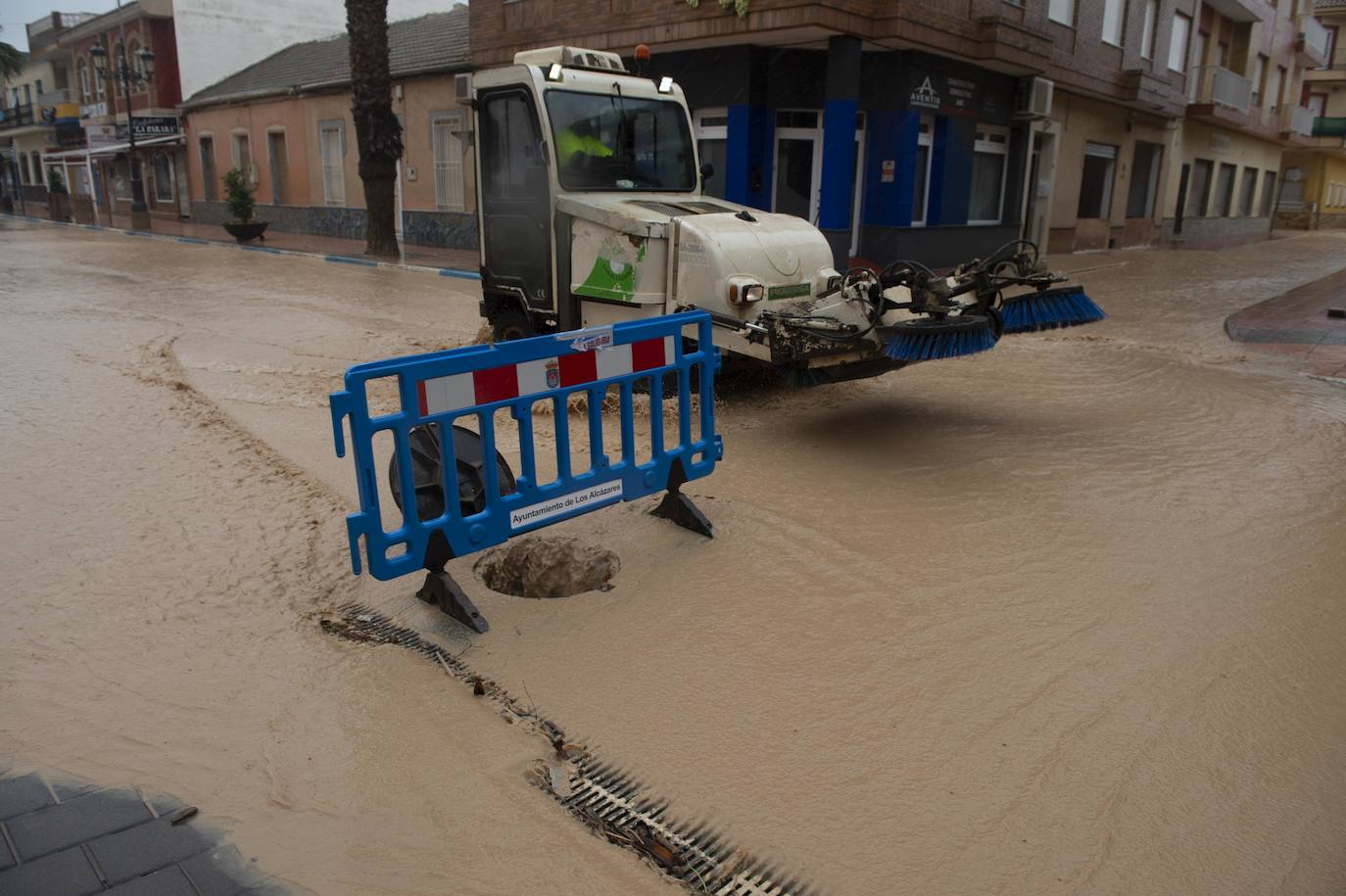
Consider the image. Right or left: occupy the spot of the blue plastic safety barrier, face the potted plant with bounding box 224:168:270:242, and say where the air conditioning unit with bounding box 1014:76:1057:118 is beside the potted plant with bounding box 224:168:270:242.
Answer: right

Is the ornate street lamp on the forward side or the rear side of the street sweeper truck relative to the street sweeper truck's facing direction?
on the rear side

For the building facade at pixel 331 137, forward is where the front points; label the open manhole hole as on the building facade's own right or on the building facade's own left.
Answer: on the building facade's own left

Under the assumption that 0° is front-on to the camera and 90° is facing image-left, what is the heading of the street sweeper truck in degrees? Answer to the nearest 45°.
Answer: approximately 315°

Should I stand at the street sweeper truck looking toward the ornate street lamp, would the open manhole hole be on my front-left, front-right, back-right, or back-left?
back-left

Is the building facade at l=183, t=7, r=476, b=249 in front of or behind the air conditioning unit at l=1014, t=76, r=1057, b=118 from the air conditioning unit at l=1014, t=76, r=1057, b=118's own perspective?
behind

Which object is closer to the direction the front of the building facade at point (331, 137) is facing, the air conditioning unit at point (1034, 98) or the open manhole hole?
the open manhole hole

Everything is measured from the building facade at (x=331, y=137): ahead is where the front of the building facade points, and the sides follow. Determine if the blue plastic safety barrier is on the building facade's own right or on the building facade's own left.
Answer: on the building facade's own left

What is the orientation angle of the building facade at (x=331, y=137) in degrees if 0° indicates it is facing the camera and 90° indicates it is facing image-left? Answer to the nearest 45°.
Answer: approximately 45°

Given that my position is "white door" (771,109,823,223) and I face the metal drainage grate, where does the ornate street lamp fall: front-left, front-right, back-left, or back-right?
back-right

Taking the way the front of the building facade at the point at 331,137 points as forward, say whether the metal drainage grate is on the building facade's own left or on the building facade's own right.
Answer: on the building facade's own left
